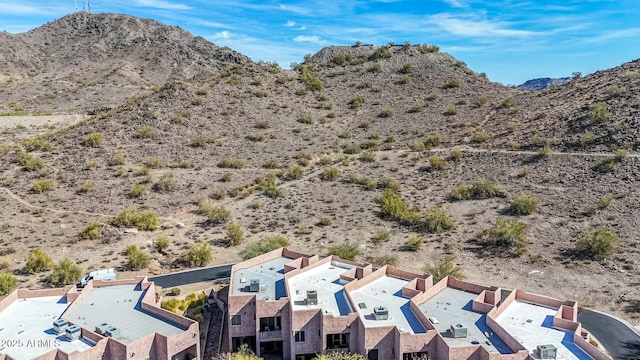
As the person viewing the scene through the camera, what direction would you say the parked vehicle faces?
facing to the left of the viewer

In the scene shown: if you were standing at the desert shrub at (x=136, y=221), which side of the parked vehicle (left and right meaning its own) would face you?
right

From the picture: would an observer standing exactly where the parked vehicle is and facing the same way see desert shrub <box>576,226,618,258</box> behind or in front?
behind

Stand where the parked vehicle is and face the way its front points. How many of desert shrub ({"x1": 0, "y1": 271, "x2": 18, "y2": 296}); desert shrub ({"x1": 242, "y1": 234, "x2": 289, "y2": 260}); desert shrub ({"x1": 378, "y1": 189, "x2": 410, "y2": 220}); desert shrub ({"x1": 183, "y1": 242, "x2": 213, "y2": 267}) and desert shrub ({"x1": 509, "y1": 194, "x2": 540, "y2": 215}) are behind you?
4

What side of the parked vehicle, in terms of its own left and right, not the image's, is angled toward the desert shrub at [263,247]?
back

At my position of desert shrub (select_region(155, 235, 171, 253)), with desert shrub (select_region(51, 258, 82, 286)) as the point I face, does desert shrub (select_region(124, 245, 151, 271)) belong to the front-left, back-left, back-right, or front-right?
front-left

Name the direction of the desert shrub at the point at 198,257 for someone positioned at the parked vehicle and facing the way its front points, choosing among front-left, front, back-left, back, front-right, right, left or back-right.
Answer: back

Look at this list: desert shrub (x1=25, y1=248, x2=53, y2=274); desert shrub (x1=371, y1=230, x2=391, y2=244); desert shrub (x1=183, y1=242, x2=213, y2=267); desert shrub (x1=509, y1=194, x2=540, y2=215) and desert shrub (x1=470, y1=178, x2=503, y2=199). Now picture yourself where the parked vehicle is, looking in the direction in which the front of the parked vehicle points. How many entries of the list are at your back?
4

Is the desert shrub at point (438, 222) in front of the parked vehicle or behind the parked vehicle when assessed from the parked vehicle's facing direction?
behind

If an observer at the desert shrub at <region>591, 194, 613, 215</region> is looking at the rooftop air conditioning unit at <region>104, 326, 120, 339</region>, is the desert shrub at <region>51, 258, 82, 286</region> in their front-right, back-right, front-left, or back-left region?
front-right

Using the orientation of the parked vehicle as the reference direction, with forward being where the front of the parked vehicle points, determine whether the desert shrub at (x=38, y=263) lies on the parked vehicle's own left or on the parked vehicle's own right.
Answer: on the parked vehicle's own right

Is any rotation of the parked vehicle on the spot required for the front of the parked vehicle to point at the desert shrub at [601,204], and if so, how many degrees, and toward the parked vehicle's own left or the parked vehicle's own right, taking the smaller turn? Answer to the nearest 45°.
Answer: approximately 180°
